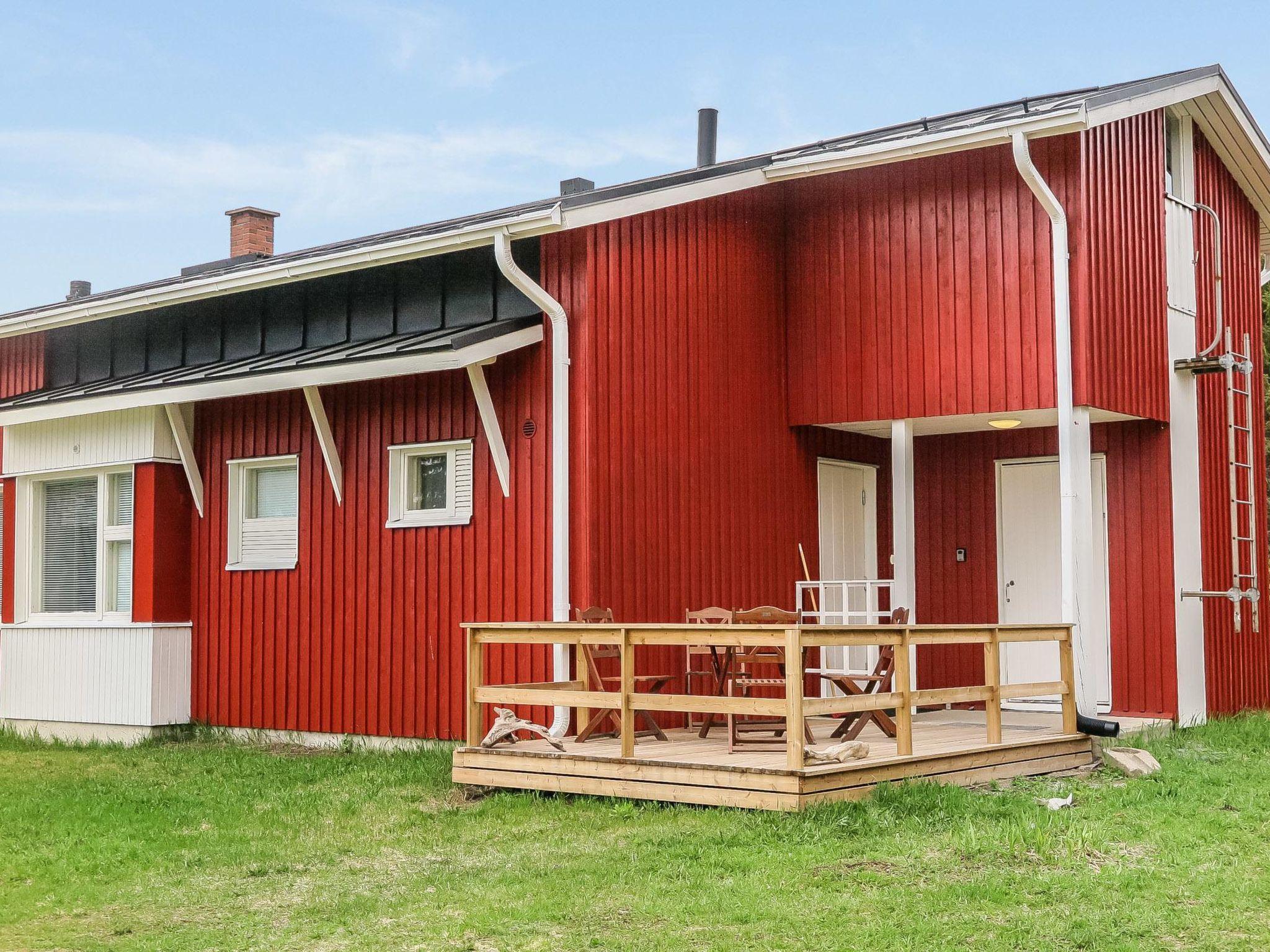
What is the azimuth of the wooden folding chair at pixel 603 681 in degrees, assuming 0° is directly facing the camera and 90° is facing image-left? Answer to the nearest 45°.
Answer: approximately 315°

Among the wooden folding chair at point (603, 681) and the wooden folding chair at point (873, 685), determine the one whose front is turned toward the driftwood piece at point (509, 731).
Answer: the wooden folding chair at point (873, 685)

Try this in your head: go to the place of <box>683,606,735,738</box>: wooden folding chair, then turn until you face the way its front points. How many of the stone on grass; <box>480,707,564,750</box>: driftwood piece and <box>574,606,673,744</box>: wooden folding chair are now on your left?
1

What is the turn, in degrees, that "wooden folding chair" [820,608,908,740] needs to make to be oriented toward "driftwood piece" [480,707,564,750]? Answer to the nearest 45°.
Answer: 0° — it already faces it

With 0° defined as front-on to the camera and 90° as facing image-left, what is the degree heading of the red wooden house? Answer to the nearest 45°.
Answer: approximately 45°

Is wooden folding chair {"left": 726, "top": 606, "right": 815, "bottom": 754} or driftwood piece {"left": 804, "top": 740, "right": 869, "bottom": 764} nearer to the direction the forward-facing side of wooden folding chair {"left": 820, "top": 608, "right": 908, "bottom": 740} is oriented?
the wooden folding chair

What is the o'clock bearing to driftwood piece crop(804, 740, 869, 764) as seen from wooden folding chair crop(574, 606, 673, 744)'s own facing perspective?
The driftwood piece is roughly at 12 o'clock from the wooden folding chair.

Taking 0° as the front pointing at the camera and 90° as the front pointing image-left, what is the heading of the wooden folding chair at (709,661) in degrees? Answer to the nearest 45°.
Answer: approximately 0°

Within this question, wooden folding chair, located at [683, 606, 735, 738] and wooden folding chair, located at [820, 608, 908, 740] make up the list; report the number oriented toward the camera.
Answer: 1

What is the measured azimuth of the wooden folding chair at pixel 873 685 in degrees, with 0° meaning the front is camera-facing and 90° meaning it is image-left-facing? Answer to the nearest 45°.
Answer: approximately 90°

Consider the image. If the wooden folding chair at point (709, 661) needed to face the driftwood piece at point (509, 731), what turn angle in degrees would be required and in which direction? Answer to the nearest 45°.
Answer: approximately 45° to its right

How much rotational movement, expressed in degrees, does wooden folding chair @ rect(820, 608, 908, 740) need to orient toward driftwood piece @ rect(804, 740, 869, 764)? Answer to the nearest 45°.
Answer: approximately 90° to its left

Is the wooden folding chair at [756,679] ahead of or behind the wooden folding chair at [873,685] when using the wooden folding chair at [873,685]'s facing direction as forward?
ahead
